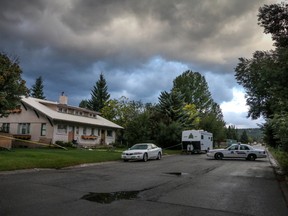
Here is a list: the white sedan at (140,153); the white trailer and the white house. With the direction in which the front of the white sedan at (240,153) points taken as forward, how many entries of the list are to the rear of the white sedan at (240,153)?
0

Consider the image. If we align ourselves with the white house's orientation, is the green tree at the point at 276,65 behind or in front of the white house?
in front

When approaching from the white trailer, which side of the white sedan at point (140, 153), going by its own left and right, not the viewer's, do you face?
back

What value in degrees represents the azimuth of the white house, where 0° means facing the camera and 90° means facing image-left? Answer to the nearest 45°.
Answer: approximately 315°

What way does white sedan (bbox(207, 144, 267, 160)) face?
to the viewer's left

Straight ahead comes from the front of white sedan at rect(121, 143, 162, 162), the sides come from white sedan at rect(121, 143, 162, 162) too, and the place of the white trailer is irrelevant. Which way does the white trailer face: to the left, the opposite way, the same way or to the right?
the same way

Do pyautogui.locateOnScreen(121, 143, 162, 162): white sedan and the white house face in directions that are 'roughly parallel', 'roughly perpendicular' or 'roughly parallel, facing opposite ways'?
roughly perpendicular

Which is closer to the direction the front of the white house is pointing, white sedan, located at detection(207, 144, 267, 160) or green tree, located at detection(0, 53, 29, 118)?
the white sedan

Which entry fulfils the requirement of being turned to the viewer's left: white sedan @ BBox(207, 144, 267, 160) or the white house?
the white sedan

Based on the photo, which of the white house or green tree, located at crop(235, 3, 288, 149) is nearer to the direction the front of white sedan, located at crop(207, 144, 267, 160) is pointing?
the white house

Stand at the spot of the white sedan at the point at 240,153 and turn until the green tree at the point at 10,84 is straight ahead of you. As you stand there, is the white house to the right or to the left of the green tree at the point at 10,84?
right

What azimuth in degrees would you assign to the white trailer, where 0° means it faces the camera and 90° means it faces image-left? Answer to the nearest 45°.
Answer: approximately 45°

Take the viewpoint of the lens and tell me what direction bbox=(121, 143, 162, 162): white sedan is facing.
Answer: facing the viewer and to the left of the viewer

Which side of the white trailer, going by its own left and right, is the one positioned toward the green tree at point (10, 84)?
front

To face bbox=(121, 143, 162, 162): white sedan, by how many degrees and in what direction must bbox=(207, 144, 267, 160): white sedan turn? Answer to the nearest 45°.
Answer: approximately 45° to its left

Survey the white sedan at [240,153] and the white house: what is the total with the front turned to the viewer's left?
1

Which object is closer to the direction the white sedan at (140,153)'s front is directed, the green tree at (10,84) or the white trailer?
the green tree
